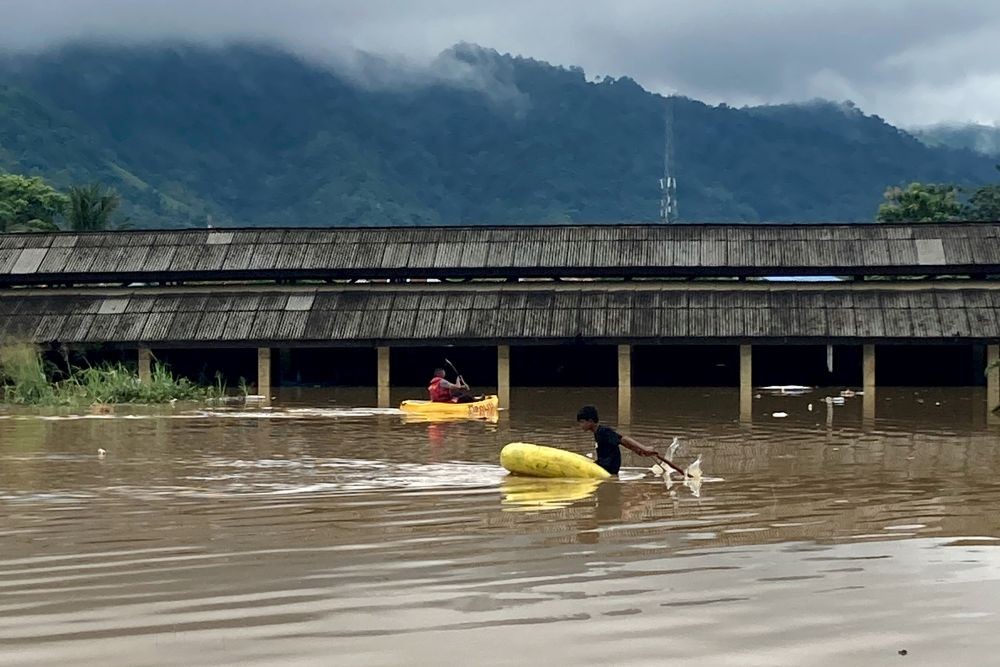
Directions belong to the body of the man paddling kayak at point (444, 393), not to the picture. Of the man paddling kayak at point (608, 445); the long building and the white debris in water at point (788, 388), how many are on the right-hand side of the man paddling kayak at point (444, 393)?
1

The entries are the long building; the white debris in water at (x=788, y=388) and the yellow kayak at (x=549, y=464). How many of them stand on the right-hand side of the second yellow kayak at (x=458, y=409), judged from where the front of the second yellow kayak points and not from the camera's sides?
1

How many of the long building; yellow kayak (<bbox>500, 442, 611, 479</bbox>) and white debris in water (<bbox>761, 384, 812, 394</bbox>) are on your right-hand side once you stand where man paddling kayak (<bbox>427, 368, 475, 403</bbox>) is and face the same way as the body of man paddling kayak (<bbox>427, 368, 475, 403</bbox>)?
1

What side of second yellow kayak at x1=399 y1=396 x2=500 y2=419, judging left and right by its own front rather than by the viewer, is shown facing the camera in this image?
right

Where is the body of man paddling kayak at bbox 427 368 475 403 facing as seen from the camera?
to the viewer's right
